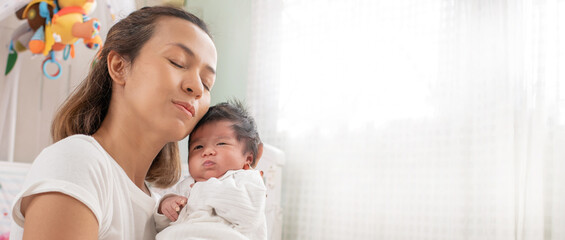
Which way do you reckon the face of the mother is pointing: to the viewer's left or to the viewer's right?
to the viewer's right

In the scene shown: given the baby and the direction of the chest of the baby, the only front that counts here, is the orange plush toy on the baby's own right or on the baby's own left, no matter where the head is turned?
on the baby's own right

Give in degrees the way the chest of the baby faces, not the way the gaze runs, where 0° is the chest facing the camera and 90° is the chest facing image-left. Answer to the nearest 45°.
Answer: approximately 45°
